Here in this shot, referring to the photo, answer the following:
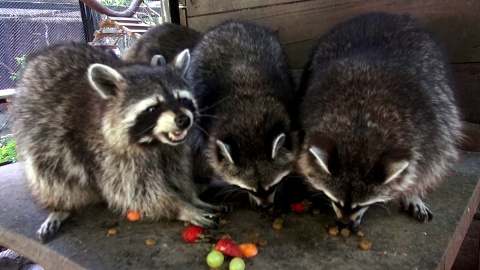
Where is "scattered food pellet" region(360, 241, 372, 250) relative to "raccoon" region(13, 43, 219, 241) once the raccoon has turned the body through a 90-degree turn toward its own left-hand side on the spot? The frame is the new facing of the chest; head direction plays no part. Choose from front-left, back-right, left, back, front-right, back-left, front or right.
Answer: right

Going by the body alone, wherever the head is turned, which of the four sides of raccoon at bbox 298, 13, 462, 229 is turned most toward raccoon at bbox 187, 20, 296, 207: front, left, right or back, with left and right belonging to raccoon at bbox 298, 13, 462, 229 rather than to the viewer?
right

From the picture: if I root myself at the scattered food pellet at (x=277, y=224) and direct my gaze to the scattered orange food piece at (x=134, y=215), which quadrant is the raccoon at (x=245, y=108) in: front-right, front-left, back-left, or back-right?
front-right

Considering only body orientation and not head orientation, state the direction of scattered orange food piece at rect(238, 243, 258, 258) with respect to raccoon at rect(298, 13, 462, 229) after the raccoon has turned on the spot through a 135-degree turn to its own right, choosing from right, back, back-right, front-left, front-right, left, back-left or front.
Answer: left

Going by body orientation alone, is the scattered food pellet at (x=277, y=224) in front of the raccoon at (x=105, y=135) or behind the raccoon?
in front

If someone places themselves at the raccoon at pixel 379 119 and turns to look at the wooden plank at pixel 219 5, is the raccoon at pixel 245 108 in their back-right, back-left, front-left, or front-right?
front-left

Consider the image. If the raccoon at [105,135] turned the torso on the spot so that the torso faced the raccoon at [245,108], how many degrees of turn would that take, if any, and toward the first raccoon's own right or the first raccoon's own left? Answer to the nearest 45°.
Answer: approximately 45° to the first raccoon's own left

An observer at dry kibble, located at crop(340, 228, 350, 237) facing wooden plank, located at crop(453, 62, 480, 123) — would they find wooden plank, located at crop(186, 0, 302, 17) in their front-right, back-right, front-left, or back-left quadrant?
front-left

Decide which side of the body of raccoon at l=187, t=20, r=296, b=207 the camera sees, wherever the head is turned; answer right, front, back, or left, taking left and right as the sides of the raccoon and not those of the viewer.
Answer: front

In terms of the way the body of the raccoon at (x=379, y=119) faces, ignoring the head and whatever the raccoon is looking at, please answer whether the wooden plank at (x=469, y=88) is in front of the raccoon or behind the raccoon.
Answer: behind

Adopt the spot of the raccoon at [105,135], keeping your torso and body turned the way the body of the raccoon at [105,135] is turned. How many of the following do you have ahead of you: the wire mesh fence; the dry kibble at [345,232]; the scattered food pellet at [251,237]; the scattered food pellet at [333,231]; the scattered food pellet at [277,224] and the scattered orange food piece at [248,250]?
5

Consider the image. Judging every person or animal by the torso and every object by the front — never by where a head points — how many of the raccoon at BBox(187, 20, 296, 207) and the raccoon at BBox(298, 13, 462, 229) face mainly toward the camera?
2

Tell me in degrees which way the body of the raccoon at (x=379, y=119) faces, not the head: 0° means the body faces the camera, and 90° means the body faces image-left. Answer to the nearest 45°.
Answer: approximately 0°

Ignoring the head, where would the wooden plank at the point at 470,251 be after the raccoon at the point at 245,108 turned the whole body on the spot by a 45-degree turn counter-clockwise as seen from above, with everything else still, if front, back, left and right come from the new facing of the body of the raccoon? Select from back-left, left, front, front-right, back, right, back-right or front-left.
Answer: front-left

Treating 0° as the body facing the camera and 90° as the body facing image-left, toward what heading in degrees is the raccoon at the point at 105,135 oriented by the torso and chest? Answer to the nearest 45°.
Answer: approximately 315°

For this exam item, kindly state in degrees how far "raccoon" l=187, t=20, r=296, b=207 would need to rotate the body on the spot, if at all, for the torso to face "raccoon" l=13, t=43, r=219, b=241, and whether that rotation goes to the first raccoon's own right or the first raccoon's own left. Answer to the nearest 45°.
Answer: approximately 90° to the first raccoon's own right

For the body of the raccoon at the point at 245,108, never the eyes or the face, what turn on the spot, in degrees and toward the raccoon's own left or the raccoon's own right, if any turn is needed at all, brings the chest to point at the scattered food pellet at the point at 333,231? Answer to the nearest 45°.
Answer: approximately 45° to the raccoon's own left
